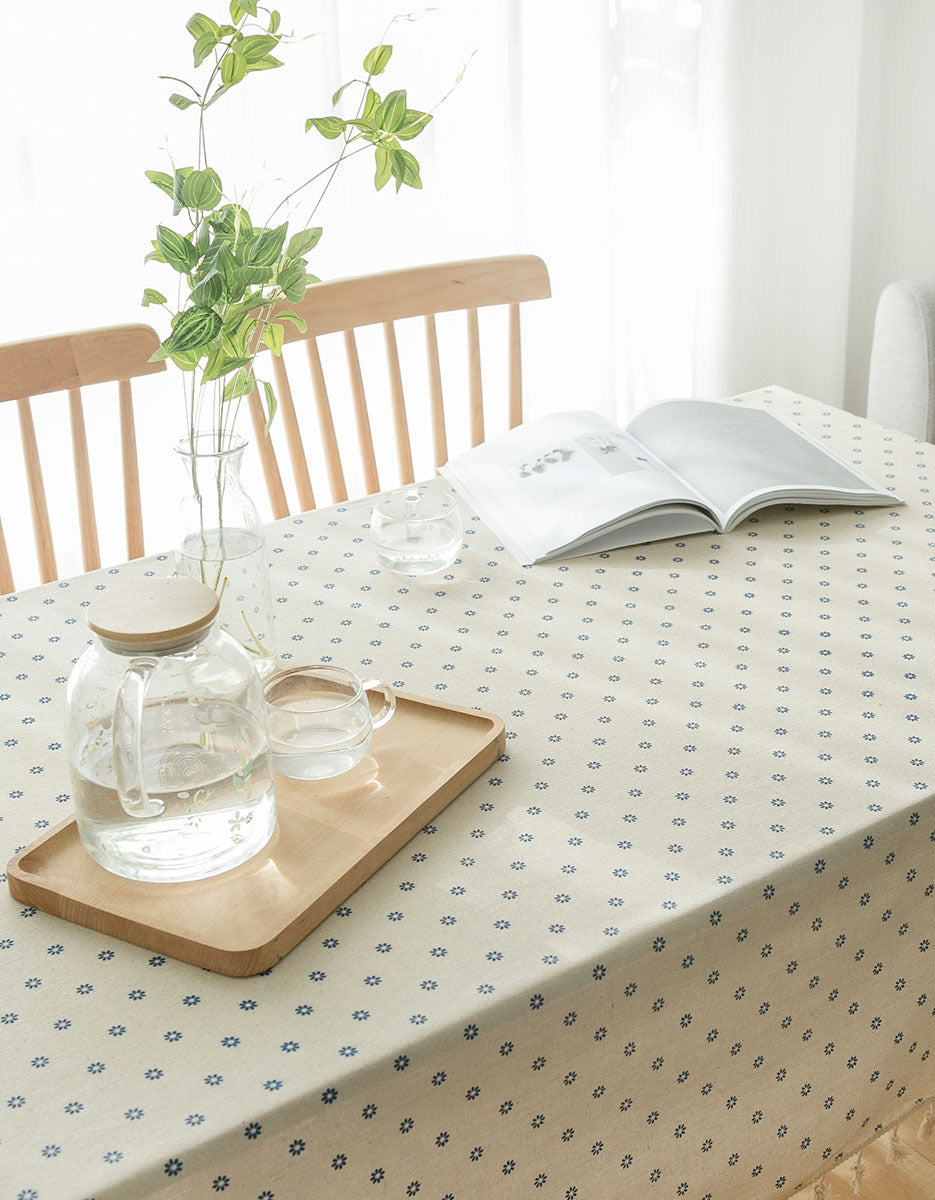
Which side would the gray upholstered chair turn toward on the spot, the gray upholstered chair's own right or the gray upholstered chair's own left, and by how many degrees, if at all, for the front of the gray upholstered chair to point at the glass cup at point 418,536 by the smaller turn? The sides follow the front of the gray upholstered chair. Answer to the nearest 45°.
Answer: approximately 45° to the gray upholstered chair's own left

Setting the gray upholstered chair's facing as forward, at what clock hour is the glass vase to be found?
The glass vase is roughly at 11 o'clock from the gray upholstered chair.

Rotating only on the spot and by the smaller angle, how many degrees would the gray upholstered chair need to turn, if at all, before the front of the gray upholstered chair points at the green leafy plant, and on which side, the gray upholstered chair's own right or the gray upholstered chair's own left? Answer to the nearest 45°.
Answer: approximately 45° to the gray upholstered chair's own left

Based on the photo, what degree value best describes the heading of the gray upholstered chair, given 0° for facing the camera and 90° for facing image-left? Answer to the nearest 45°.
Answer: approximately 45°

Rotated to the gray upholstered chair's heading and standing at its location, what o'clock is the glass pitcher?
The glass pitcher is roughly at 11 o'clock from the gray upholstered chair.

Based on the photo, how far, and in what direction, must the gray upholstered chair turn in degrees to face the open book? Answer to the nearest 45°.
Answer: approximately 45° to its left

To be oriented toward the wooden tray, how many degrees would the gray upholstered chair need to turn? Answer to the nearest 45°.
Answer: approximately 45° to its left
